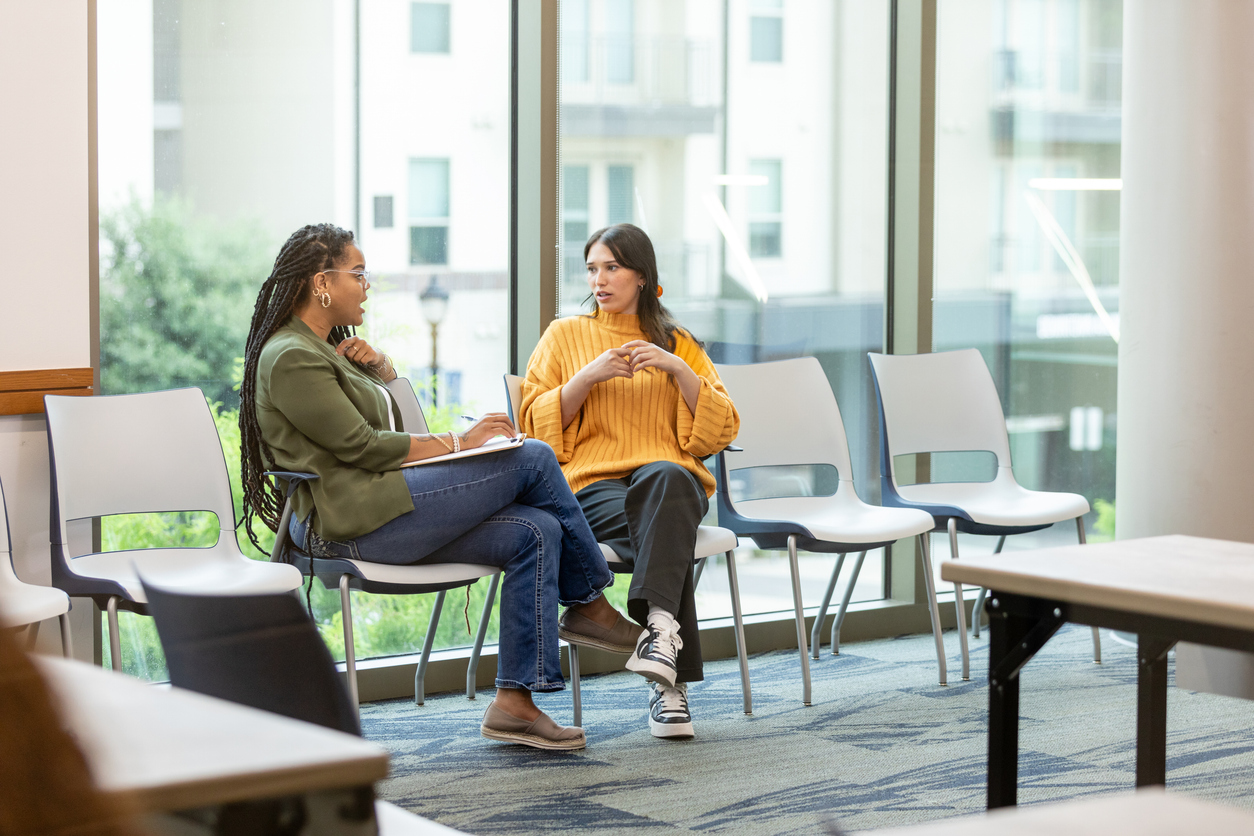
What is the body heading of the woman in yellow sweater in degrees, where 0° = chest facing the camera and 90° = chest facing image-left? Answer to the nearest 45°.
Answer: approximately 0°

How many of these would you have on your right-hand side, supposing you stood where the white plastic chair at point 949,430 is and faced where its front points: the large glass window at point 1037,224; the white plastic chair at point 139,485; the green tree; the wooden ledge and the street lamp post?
4

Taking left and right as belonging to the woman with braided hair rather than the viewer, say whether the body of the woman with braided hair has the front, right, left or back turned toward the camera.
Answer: right

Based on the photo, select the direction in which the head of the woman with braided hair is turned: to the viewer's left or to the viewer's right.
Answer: to the viewer's right

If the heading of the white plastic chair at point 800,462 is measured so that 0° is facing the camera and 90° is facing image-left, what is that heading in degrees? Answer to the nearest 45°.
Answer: approximately 315°

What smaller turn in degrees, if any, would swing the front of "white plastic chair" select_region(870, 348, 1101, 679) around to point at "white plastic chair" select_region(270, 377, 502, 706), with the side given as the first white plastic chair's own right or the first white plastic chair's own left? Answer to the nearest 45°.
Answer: approximately 90° to the first white plastic chair's own right

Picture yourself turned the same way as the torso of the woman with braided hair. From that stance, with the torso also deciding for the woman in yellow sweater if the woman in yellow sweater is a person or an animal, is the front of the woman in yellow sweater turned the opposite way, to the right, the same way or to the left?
to the right

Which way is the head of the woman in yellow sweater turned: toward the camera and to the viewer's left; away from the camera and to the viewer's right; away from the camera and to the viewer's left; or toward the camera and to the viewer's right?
toward the camera and to the viewer's left

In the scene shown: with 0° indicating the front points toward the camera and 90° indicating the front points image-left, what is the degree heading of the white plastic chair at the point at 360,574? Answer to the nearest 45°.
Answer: approximately 315°

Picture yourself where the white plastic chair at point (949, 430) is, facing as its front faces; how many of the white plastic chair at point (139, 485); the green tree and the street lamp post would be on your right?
3

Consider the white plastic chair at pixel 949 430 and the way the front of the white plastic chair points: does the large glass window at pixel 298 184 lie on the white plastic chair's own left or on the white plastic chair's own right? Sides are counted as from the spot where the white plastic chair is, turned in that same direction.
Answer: on the white plastic chair's own right
